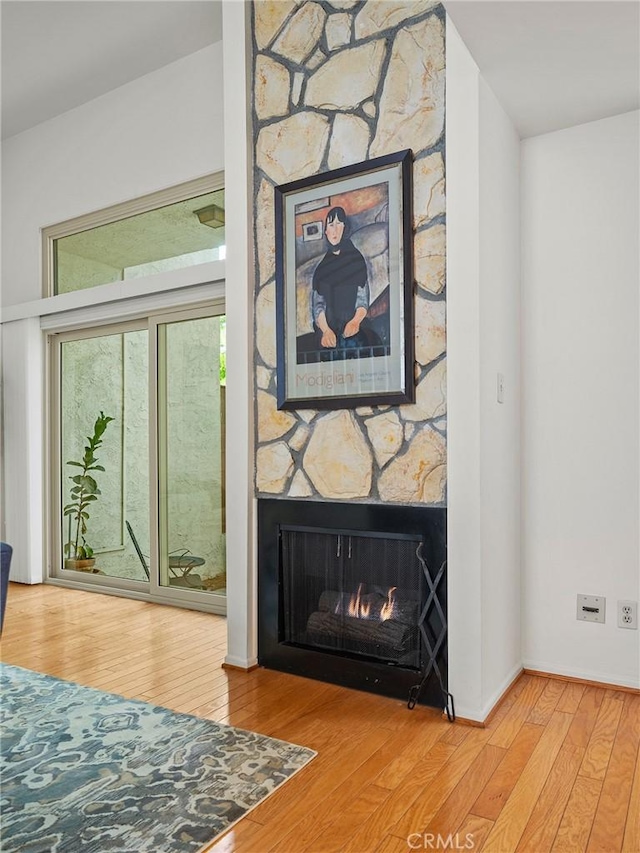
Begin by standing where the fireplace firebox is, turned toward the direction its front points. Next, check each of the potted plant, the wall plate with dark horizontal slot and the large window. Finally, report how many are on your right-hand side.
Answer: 2

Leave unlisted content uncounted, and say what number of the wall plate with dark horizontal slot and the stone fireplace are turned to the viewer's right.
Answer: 0

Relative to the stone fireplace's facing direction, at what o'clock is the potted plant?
The potted plant is roughly at 3 o'clock from the stone fireplace.

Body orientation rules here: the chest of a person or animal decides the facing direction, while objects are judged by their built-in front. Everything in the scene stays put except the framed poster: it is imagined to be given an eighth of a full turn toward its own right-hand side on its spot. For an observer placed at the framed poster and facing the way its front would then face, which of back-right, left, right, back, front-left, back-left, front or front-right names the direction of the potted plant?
front-right

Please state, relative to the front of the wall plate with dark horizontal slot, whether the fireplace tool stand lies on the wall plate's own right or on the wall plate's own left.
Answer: on the wall plate's own right

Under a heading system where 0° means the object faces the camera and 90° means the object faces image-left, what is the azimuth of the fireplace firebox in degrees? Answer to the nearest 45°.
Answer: approximately 45°

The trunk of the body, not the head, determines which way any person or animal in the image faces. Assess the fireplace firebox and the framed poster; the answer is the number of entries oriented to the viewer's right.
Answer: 0

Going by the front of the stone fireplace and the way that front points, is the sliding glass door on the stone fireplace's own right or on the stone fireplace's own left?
on the stone fireplace's own right

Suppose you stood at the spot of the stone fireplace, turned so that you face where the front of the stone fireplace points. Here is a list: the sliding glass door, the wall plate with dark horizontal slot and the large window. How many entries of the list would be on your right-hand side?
2

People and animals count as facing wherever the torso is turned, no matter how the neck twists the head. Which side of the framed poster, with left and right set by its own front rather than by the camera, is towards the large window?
right

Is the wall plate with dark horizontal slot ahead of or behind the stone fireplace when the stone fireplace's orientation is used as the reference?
behind

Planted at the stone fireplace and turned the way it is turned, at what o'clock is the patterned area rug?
The patterned area rug is roughly at 12 o'clock from the stone fireplace.
